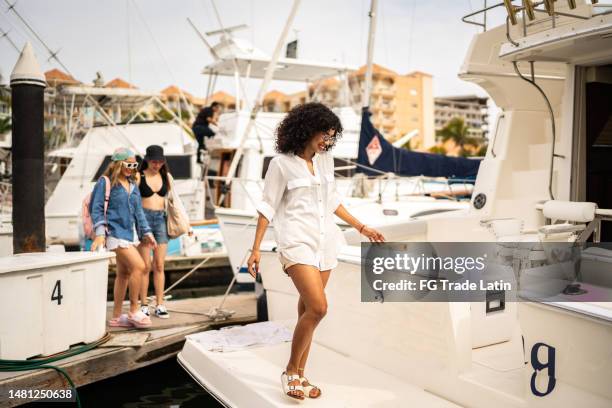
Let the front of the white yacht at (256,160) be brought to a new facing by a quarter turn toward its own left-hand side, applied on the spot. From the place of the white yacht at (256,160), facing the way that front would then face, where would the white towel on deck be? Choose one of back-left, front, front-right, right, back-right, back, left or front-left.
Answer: back-left

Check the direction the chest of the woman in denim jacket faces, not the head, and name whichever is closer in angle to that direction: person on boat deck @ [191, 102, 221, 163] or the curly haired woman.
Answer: the curly haired woman

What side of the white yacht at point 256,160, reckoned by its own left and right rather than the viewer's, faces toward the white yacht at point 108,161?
left

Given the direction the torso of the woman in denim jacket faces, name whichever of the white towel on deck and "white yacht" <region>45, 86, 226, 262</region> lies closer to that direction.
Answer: the white towel on deck

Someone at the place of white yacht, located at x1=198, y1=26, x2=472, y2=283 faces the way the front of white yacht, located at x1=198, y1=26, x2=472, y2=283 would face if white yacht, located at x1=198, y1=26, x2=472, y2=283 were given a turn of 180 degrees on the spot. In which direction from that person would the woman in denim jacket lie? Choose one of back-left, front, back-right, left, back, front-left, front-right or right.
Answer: front-left

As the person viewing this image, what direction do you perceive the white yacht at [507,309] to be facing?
facing away from the viewer and to the right of the viewer

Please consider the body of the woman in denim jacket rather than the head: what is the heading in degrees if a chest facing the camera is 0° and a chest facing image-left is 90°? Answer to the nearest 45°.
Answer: approximately 315°

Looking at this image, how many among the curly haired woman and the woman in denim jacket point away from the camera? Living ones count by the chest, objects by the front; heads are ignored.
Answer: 0

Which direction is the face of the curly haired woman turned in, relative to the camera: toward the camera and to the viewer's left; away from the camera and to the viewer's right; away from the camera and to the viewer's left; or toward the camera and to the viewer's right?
toward the camera and to the viewer's right
